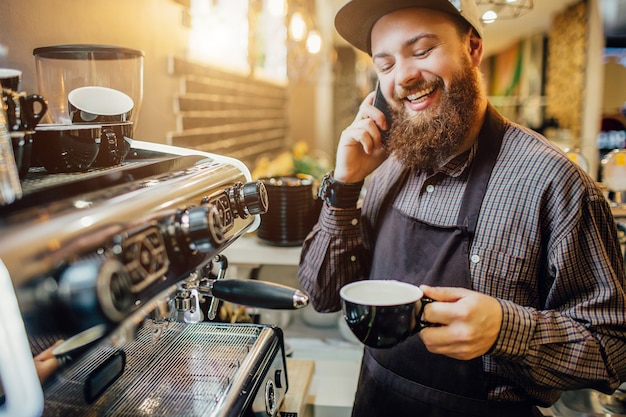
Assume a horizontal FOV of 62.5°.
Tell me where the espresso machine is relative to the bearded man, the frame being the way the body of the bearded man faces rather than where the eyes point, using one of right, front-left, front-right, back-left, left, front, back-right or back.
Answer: front

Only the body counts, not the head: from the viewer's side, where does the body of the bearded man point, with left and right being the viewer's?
facing the viewer and to the left of the viewer

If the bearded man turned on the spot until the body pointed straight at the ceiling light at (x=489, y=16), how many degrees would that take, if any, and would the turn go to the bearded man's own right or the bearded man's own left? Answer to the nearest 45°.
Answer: approximately 135° to the bearded man's own right

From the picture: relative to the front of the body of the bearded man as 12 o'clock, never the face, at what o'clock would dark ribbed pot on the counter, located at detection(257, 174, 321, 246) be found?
The dark ribbed pot on the counter is roughly at 3 o'clock from the bearded man.

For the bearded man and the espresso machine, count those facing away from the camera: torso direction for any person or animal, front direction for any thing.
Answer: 0

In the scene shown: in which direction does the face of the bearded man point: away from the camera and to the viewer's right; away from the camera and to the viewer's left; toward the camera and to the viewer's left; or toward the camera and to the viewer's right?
toward the camera and to the viewer's left
